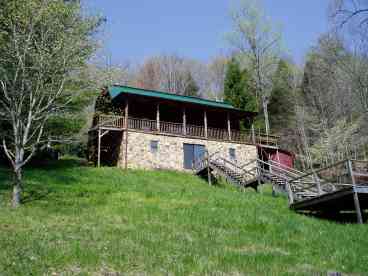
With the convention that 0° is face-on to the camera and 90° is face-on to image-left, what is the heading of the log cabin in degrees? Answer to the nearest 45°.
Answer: approximately 315°

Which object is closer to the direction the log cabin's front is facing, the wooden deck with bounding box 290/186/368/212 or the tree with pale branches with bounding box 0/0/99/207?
the wooden deck

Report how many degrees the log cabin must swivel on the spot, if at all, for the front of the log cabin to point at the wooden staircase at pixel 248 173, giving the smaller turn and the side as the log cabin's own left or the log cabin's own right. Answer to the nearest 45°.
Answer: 0° — it already faces it

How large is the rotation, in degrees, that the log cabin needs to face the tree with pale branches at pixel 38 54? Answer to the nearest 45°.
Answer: approximately 45° to its right

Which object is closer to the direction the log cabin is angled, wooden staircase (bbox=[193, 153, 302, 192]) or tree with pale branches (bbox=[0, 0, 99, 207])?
the wooden staircase
